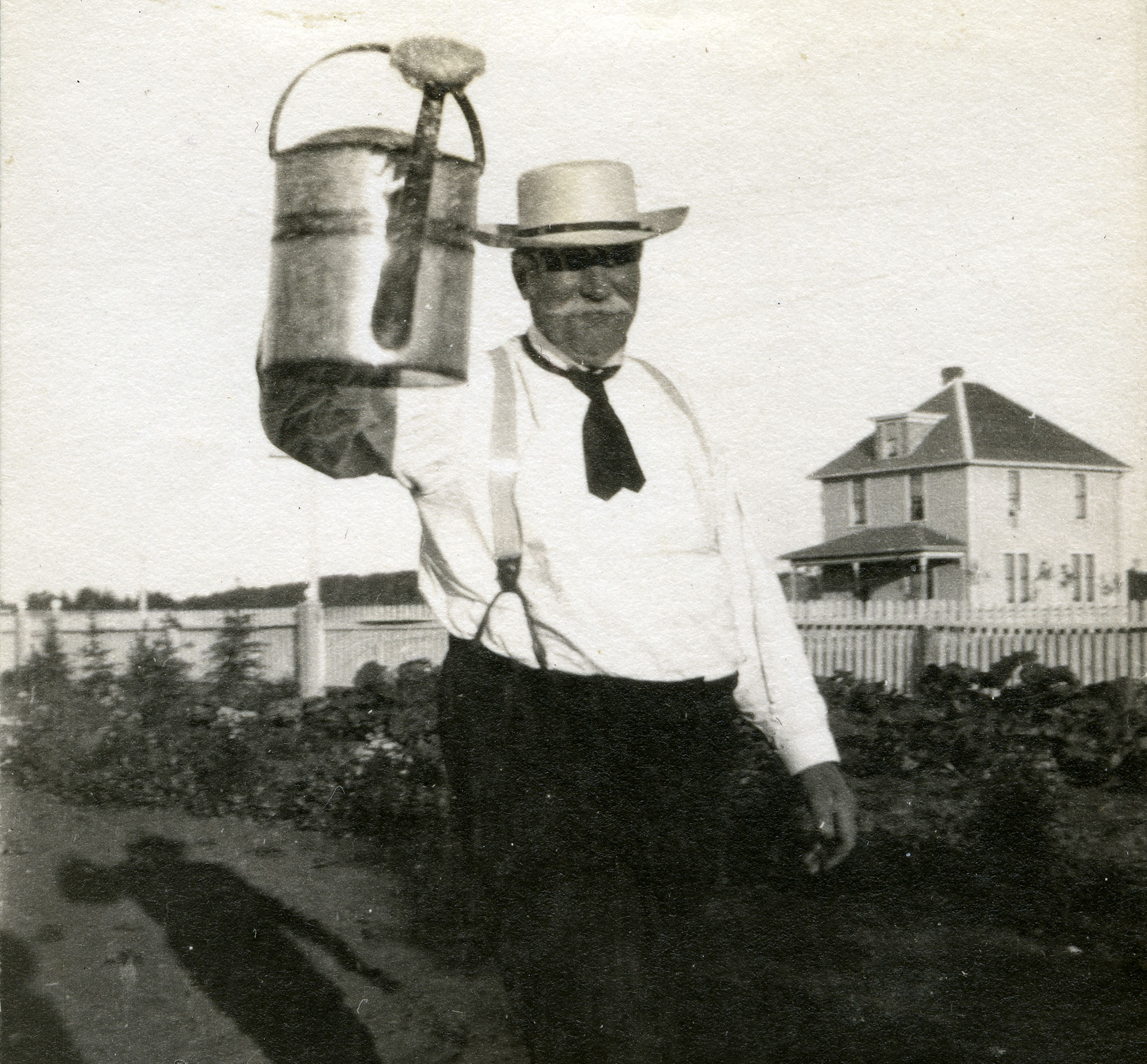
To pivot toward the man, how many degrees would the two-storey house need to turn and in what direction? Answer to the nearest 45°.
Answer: approximately 45° to its left

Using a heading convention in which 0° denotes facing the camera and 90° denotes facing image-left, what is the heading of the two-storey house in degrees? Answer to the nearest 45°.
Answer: approximately 45°

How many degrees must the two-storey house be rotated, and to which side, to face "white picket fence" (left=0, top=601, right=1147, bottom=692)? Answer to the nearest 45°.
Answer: approximately 45° to its left

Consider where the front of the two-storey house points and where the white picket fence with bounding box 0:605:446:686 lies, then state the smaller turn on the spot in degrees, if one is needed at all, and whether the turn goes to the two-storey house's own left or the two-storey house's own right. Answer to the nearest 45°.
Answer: approximately 45° to the two-storey house's own left

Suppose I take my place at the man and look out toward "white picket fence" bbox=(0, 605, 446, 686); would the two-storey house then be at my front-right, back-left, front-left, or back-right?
front-right
